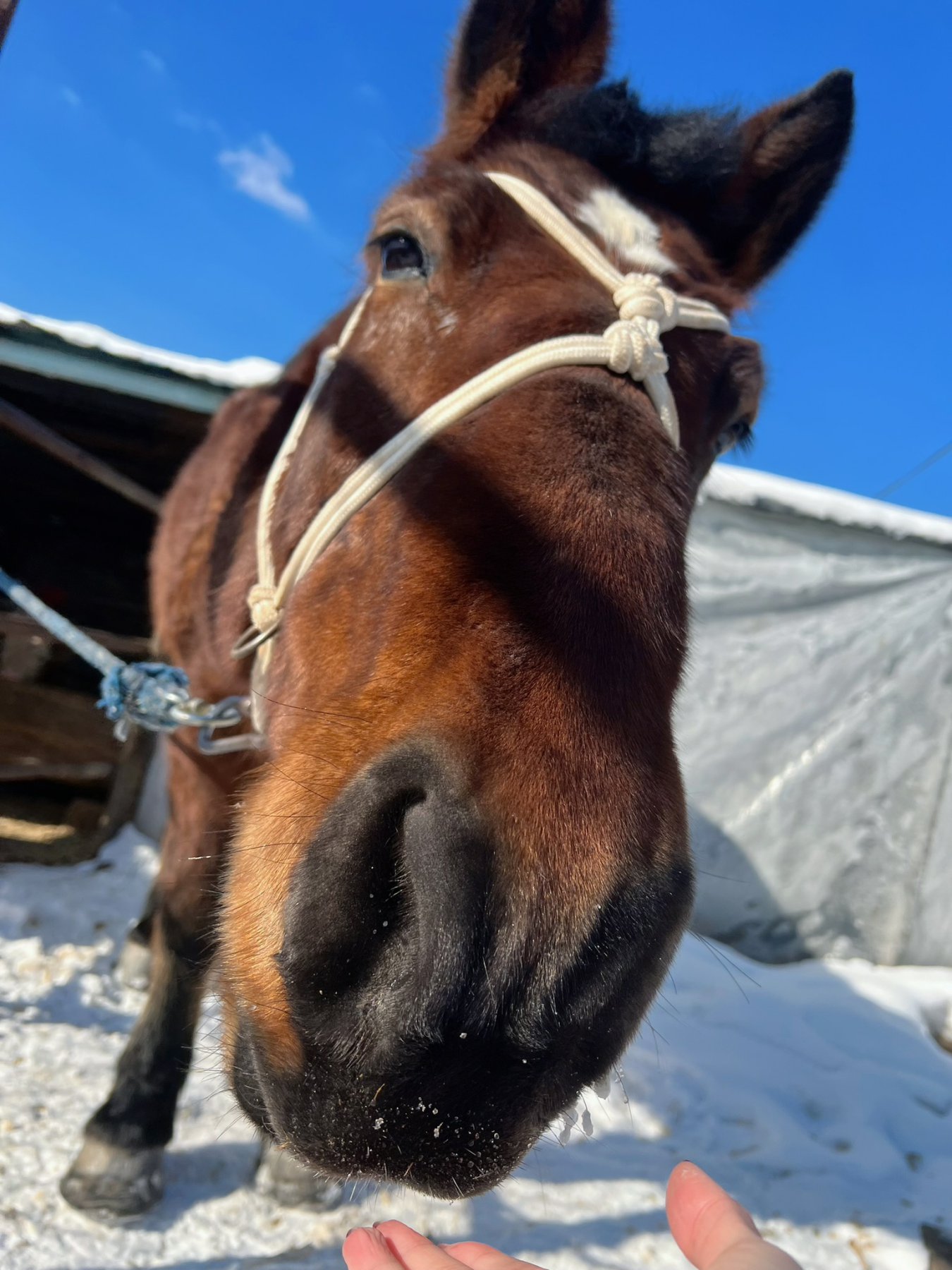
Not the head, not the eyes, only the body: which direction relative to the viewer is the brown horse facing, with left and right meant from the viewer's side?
facing the viewer

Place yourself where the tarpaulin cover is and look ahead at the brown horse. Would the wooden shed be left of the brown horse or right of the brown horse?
right

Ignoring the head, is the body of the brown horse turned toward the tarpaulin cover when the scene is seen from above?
no

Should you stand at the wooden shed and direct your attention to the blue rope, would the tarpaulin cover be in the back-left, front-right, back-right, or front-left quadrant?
front-left

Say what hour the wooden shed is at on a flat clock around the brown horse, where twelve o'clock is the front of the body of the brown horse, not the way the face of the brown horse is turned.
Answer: The wooden shed is roughly at 5 o'clock from the brown horse.
